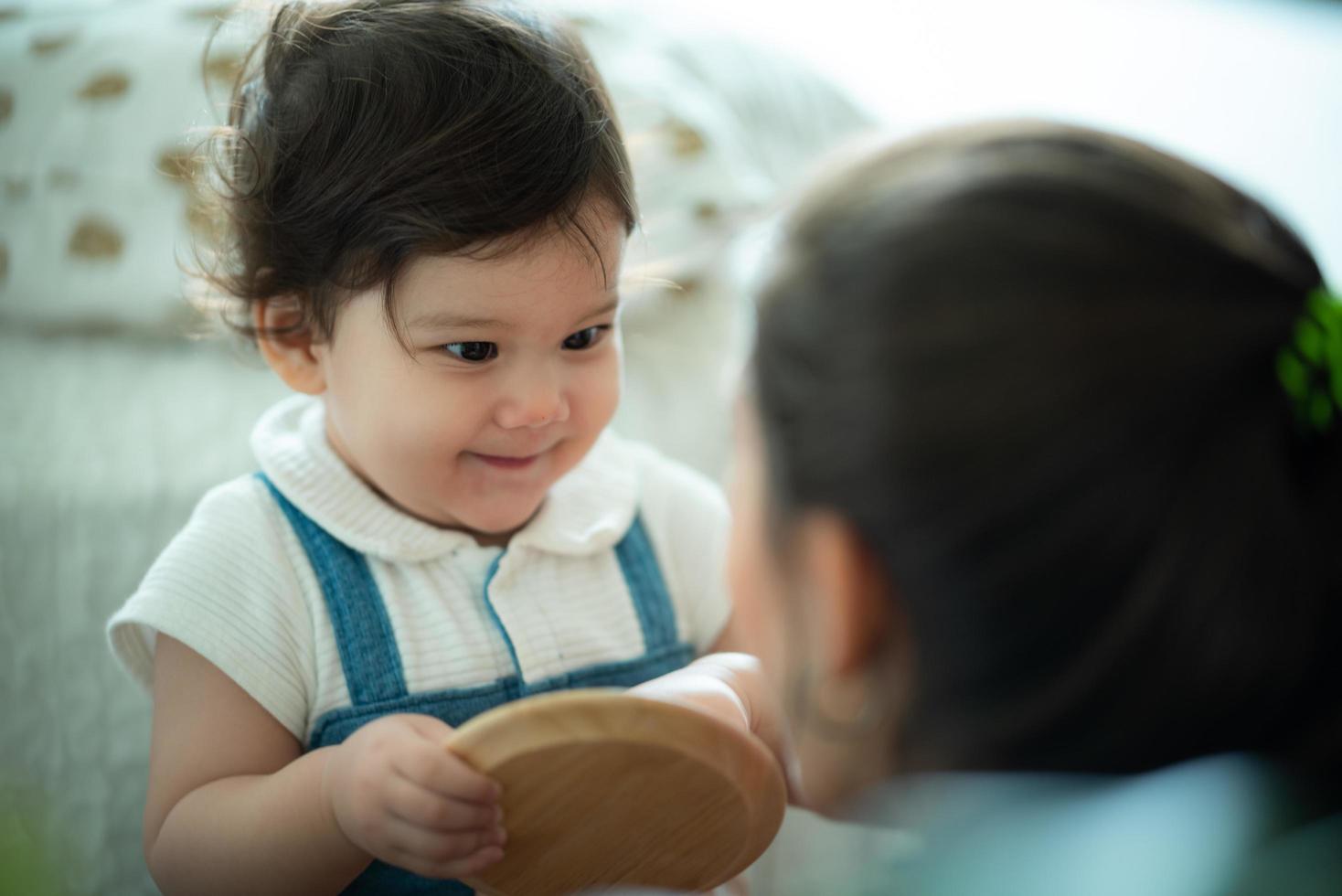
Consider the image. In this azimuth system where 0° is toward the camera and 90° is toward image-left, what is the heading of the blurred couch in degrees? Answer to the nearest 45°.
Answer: approximately 0°
